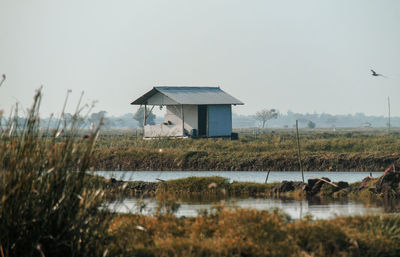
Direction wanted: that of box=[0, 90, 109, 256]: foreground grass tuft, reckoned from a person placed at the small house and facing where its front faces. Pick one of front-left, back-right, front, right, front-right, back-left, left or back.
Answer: front-right

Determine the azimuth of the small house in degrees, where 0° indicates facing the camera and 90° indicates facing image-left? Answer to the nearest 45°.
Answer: approximately 315°
